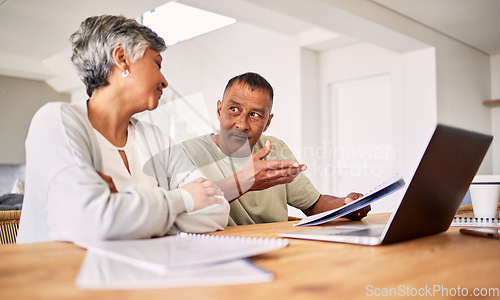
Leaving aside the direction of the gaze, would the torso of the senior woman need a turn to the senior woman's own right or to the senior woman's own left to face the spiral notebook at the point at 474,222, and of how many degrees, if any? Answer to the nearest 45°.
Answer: approximately 45° to the senior woman's own left

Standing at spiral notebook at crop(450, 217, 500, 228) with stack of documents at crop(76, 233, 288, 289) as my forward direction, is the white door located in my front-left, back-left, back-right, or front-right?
back-right

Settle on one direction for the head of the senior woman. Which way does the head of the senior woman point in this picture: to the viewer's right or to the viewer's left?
to the viewer's right

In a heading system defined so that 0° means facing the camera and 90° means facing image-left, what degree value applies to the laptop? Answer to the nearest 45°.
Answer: approximately 135°
